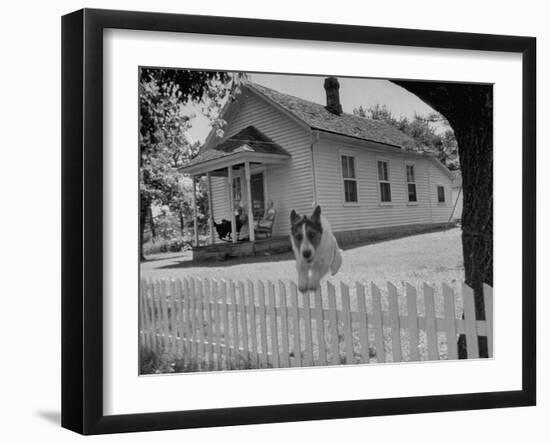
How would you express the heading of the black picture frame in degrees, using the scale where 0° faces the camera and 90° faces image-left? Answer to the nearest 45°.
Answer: approximately 315°
